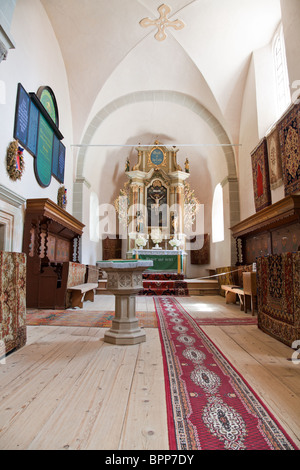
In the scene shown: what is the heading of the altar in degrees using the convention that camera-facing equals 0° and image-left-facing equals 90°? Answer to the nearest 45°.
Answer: approximately 0°

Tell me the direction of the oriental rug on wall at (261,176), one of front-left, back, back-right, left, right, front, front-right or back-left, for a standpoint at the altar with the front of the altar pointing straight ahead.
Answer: front-left

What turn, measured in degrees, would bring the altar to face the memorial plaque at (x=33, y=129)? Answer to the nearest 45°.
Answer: approximately 45° to its right

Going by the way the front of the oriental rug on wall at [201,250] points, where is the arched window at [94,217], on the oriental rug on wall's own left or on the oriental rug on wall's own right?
on the oriental rug on wall's own right

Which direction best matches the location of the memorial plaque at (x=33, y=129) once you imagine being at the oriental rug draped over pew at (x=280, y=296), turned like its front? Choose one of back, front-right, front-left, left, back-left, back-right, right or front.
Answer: front-right

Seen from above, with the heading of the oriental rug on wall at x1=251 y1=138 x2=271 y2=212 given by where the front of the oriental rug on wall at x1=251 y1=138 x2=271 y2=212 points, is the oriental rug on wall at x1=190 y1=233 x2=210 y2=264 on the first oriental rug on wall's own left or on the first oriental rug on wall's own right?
on the first oriental rug on wall's own right

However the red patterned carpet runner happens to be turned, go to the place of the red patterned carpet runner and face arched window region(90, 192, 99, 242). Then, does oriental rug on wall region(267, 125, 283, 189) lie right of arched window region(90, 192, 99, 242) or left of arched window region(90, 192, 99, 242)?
right

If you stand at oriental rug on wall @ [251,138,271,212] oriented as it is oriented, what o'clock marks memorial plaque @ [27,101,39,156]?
The memorial plaque is roughly at 11 o'clock from the oriental rug on wall.

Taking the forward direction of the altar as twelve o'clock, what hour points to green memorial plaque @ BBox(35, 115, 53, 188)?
The green memorial plaque is roughly at 1 o'clock from the altar.

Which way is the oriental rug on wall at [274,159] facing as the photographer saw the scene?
facing to the left of the viewer

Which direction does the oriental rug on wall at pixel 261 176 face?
to the viewer's left
